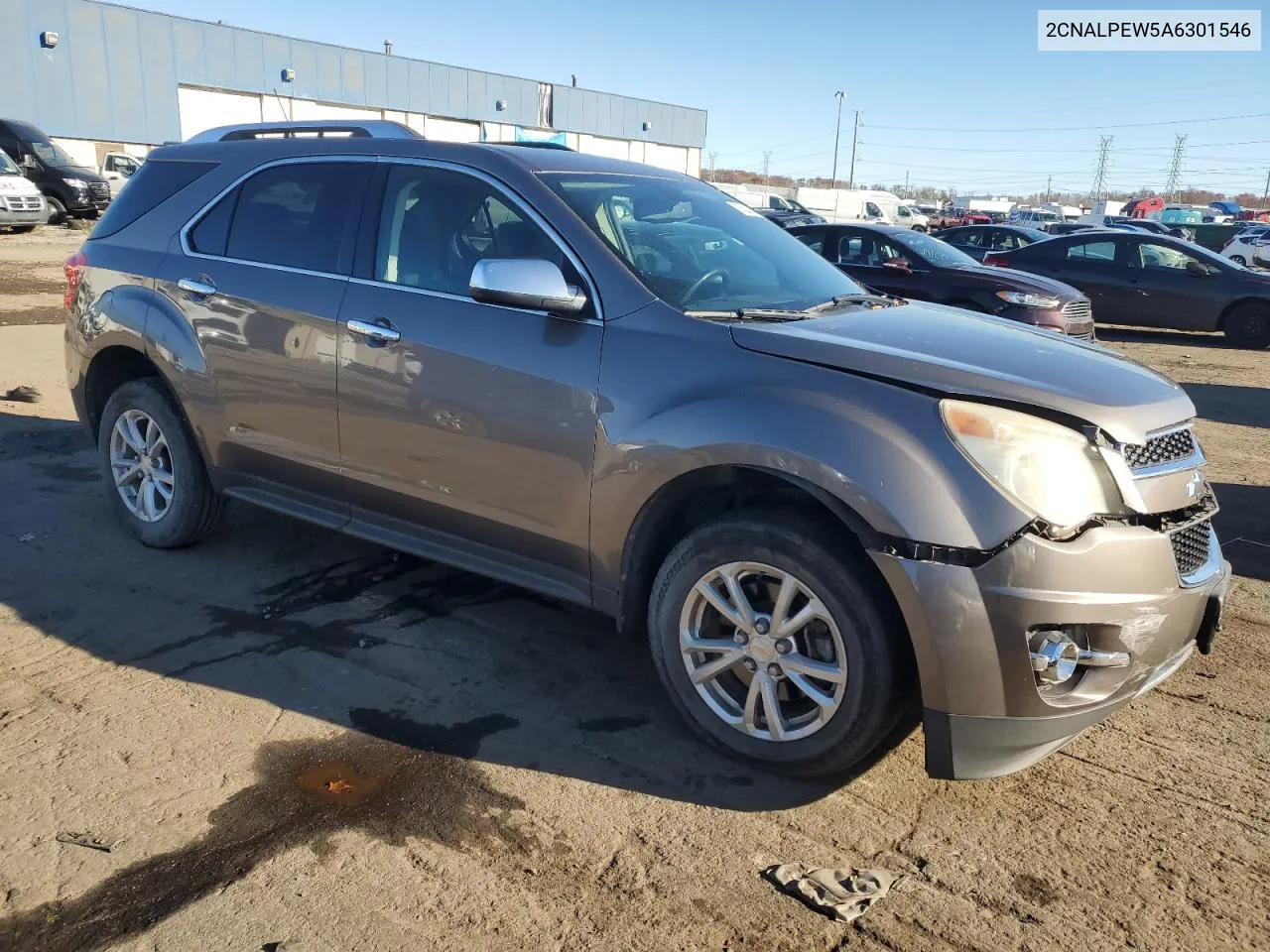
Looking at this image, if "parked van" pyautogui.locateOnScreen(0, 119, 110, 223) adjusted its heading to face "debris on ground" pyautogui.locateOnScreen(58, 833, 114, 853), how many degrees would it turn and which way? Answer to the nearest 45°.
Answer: approximately 45° to its right

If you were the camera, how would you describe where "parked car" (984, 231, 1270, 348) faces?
facing to the right of the viewer

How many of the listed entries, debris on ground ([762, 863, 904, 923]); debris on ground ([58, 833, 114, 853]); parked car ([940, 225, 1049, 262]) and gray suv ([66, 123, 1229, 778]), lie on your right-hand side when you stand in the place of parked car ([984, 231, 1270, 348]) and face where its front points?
3

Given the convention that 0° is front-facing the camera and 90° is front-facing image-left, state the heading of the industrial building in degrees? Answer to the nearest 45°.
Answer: approximately 315°

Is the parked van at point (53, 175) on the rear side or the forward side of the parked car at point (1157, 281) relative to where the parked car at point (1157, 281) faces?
on the rear side

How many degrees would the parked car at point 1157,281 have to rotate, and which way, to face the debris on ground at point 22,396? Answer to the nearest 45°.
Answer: approximately 135° to its right

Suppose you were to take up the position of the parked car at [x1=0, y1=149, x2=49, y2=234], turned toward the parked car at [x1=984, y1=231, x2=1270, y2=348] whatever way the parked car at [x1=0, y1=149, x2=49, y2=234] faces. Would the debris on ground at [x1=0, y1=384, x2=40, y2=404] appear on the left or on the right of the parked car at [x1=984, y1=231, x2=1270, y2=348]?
right

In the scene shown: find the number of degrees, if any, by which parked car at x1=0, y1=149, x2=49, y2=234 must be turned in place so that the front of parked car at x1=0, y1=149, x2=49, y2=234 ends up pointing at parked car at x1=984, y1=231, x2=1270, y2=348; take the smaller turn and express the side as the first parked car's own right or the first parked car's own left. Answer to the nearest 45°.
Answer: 0° — it already faces it
